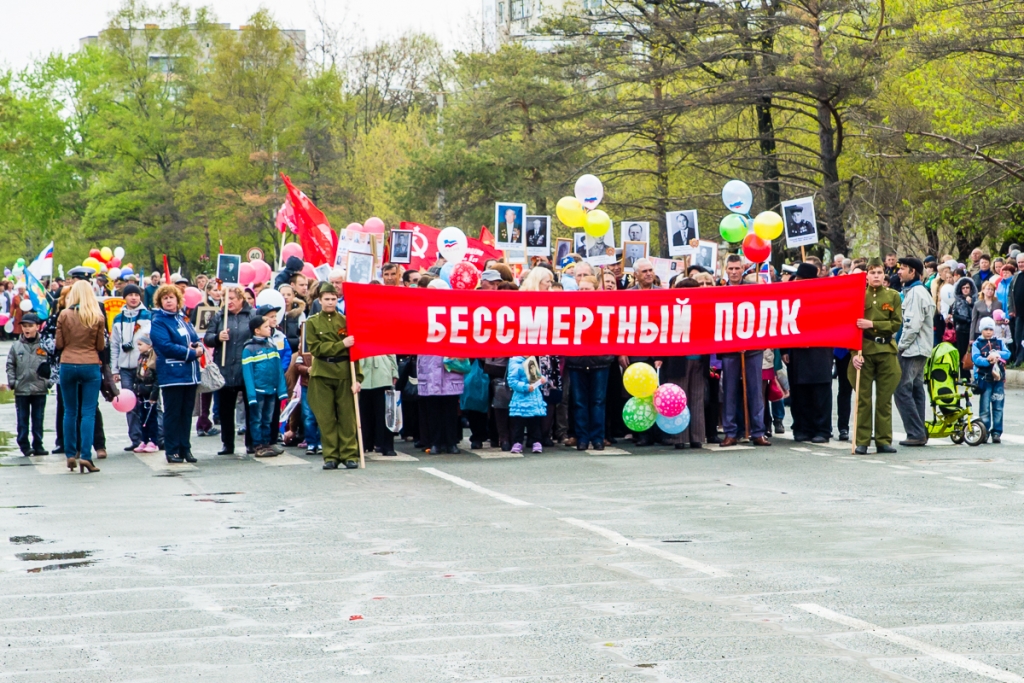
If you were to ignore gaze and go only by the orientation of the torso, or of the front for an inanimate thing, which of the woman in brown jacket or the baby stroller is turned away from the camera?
the woman in brown jacket

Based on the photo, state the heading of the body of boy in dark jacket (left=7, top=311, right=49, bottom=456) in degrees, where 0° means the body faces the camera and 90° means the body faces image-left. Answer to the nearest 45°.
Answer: approximately 0°

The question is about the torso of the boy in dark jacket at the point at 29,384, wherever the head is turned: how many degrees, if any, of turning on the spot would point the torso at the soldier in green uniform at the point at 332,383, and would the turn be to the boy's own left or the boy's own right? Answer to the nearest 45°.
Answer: approximately 45° to the boy's own left

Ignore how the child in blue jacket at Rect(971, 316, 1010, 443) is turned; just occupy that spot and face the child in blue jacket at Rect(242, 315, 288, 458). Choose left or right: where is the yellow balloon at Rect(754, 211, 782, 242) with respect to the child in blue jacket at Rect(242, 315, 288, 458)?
right

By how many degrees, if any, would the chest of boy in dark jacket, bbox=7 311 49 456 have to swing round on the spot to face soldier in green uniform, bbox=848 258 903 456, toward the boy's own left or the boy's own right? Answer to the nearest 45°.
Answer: approximately 45° to the boy's own left

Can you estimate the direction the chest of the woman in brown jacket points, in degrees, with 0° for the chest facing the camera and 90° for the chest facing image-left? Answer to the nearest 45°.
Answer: approximately 180°

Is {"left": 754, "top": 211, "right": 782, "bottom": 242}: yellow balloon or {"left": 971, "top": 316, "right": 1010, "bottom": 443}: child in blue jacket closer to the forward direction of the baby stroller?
the child in blue jacket

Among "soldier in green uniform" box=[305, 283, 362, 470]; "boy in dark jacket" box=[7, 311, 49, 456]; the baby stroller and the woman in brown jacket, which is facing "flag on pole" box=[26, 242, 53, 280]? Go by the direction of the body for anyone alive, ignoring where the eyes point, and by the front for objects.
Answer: the woman in brown jacket

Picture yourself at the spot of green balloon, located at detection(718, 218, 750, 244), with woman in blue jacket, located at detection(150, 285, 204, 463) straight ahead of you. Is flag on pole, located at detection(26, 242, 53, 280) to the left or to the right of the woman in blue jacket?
right

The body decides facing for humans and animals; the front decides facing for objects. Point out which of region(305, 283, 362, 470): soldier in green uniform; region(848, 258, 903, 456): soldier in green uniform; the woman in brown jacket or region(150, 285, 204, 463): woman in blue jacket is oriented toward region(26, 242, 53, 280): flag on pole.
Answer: the woman in brown jacket

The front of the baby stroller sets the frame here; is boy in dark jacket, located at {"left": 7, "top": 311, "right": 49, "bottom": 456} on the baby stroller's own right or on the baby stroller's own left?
on the baby stroller's own right
